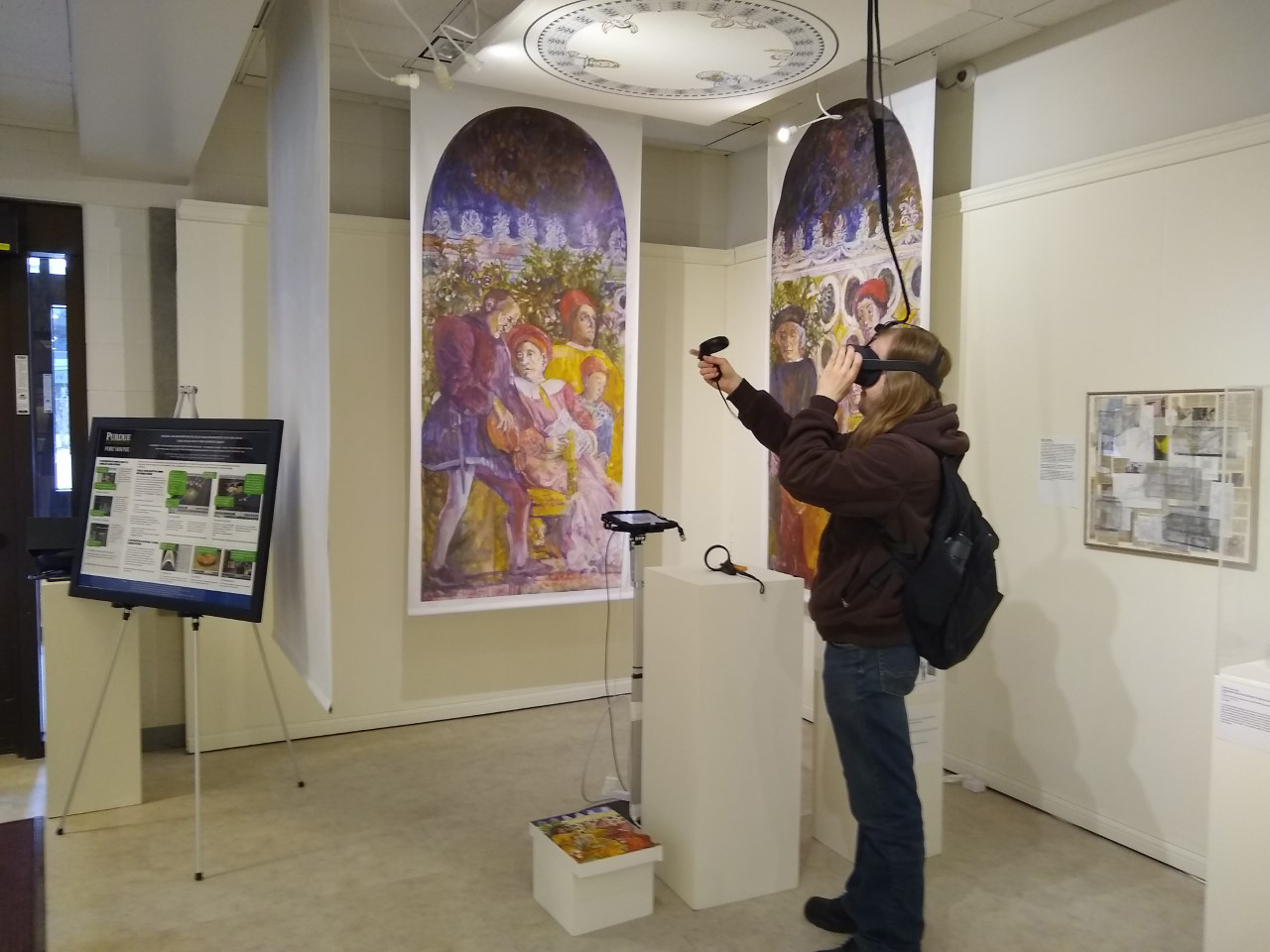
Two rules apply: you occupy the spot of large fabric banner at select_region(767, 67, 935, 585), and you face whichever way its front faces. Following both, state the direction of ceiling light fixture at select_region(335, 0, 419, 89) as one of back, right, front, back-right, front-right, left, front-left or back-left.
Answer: front

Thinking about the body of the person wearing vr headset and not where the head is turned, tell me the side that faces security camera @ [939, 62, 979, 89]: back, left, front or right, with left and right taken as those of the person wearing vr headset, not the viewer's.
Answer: right

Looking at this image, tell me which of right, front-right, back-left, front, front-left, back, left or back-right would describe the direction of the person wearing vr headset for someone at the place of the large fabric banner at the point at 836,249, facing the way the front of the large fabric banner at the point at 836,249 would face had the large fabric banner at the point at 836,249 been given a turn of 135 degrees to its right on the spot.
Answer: back

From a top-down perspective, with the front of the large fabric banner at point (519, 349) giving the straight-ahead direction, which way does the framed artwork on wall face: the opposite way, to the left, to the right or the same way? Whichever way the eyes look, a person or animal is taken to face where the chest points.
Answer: to the right

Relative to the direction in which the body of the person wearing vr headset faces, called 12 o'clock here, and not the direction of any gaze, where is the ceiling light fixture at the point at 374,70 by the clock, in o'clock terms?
The ceiling light fixture is roughly at 1 o'clock from the person wearing vr headset.

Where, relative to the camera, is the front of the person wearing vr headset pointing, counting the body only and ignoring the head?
to the viewer's left

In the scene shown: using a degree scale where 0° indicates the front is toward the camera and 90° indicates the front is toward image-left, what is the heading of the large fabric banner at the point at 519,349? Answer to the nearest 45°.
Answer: approximately 0°

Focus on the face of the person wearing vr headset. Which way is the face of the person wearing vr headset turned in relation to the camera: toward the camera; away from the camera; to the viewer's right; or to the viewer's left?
to the viewer's left

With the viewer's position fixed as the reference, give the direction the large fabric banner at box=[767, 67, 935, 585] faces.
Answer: facing the viewer and to the left of the viewer

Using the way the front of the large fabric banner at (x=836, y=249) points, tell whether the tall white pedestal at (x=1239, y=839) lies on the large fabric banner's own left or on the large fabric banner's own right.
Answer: on the large fabric banner's own left
